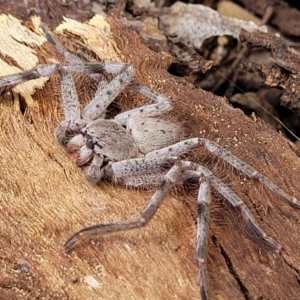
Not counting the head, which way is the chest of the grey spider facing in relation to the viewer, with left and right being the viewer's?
facing the viewer and to the left of the viewer
